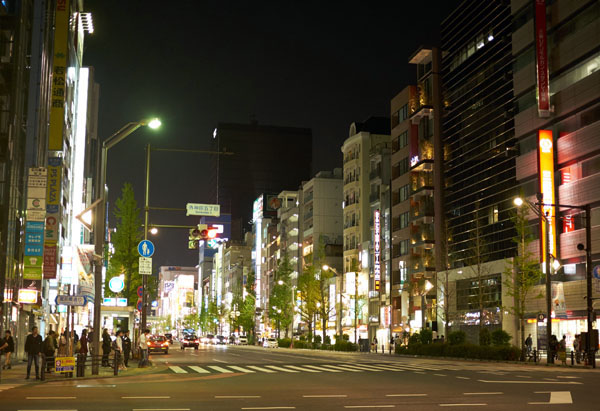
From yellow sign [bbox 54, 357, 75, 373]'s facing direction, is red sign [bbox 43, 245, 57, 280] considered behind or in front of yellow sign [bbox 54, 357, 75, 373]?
behind

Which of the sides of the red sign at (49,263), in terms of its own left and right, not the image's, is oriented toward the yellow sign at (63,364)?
front

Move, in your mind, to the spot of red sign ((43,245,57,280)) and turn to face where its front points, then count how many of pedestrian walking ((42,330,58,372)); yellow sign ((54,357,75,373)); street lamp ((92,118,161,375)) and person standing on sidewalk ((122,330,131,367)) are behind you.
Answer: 0

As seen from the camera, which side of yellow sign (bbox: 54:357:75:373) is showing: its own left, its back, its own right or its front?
front

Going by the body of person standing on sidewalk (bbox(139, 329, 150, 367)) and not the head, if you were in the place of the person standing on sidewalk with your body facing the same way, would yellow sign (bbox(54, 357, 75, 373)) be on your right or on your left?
on your right

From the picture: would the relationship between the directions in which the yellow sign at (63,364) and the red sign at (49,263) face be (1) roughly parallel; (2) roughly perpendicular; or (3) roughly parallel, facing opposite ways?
roughly parallel
